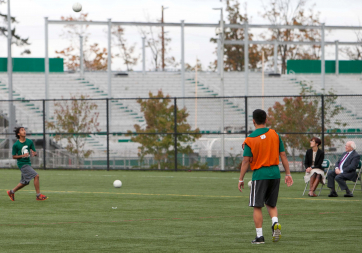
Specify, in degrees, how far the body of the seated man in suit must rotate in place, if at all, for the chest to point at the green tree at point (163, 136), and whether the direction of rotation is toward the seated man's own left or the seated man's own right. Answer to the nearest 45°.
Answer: approximately 90° to the seated man's own right

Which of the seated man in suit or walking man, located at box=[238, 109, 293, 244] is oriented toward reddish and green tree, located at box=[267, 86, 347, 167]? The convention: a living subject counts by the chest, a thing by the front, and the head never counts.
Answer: the walking man

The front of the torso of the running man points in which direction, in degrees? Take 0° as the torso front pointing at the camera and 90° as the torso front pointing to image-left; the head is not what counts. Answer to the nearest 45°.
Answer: approximately 315°

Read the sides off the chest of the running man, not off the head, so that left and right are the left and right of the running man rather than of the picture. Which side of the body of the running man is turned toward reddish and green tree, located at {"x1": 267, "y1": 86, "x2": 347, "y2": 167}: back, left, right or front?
left

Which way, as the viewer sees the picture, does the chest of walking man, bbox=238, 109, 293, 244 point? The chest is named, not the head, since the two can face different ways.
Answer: away from the camera

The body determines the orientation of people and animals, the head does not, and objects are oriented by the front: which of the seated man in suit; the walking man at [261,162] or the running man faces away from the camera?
the walking man

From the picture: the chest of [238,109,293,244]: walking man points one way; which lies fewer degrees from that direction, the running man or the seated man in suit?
the seated man in suit

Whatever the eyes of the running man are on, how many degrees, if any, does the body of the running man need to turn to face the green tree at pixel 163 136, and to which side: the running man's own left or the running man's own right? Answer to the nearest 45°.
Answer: approximately 90° to the running man's own left

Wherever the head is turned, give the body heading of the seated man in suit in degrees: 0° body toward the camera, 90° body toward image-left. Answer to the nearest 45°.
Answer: approximately 45°

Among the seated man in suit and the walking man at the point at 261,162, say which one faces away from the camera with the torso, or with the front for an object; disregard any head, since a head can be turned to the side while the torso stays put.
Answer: the walking man

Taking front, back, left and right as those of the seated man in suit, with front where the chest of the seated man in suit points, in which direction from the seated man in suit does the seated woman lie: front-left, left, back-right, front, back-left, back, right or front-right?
front-right

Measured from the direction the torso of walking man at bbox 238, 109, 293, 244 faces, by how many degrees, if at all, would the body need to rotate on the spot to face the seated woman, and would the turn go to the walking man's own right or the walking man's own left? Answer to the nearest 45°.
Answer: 0° — they already face them
